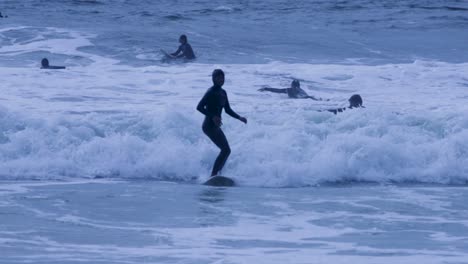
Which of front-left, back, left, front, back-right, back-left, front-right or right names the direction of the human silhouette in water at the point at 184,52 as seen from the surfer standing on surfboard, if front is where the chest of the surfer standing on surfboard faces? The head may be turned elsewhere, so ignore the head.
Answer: back-left

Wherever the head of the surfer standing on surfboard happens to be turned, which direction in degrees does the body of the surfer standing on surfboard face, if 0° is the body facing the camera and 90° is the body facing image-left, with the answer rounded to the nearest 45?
approximately 315°

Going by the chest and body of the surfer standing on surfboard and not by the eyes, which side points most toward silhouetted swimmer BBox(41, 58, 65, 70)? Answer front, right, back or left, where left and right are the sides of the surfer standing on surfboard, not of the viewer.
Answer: back
